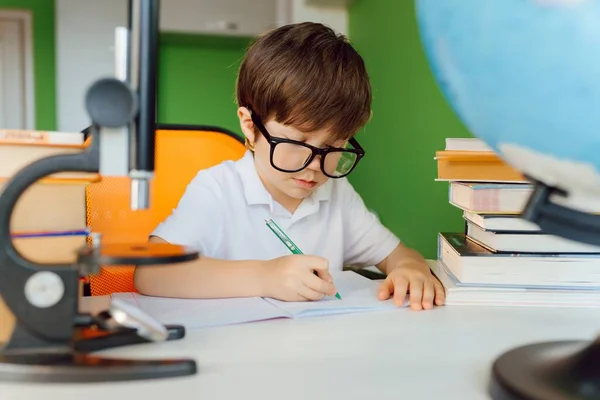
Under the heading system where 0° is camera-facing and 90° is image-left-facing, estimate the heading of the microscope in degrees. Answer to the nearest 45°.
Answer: approximately 270°

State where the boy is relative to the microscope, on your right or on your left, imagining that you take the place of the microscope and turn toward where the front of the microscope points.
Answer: on your left

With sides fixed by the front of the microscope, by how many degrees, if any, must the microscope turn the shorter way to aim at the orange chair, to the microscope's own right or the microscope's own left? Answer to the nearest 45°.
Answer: approximately 90° to the microscope's own left
